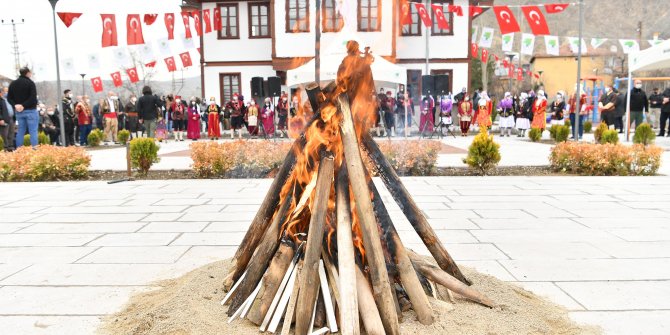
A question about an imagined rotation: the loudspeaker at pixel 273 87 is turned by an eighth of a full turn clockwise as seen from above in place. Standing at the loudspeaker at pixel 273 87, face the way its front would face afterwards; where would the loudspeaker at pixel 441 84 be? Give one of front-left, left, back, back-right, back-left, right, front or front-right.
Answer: back-left

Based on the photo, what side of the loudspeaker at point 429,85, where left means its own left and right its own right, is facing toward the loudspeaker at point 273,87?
right

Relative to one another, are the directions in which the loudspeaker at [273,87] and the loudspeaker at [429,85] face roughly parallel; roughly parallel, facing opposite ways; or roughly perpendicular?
roughly parallel

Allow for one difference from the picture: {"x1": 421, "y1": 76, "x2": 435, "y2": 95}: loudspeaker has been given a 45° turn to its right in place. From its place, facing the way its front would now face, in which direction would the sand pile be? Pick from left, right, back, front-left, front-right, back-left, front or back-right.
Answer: front-left

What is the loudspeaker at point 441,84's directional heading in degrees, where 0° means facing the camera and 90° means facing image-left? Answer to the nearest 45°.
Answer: approximately 0°

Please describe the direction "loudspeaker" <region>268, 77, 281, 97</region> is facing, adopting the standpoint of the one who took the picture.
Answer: facing the viewer

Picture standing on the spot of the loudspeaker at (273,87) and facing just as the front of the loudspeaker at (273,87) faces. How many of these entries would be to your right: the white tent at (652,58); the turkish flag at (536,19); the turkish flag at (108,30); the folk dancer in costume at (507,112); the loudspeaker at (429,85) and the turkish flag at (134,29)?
2

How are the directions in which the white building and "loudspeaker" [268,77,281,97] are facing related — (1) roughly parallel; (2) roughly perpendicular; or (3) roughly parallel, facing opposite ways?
roughly parallel

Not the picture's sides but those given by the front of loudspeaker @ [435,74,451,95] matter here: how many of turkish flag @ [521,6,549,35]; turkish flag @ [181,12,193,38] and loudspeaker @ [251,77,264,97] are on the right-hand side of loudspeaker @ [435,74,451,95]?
2

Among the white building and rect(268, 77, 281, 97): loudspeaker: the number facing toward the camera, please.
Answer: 2

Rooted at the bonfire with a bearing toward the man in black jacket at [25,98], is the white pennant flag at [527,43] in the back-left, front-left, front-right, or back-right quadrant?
front-right

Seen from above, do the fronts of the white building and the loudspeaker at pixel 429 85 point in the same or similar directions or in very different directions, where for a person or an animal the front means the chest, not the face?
same or similar directions

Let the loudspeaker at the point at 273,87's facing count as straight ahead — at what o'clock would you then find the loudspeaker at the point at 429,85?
the loudspeaker at the point at 429,85 is roughly at 9 o'clock from the loudspeaker at the point at 273,87.

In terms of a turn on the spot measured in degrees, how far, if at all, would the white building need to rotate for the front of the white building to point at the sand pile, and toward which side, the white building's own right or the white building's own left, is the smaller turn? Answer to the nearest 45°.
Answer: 0° — it already faces it

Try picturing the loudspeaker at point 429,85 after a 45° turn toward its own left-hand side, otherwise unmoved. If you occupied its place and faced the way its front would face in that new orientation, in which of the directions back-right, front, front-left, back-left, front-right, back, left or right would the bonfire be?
front-right

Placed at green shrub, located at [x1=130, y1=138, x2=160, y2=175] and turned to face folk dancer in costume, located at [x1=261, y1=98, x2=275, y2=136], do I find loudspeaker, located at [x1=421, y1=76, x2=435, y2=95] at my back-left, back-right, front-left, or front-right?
front-right

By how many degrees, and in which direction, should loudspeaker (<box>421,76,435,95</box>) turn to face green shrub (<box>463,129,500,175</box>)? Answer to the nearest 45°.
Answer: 0° — it already faces it

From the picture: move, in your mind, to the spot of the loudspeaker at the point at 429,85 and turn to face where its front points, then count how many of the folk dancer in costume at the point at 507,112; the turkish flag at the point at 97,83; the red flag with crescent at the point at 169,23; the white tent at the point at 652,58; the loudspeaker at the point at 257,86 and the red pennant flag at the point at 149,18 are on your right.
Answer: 4

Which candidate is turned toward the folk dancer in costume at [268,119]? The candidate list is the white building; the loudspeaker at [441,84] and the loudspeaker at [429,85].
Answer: the white building

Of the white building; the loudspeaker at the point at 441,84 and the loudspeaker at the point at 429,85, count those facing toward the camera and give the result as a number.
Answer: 3
